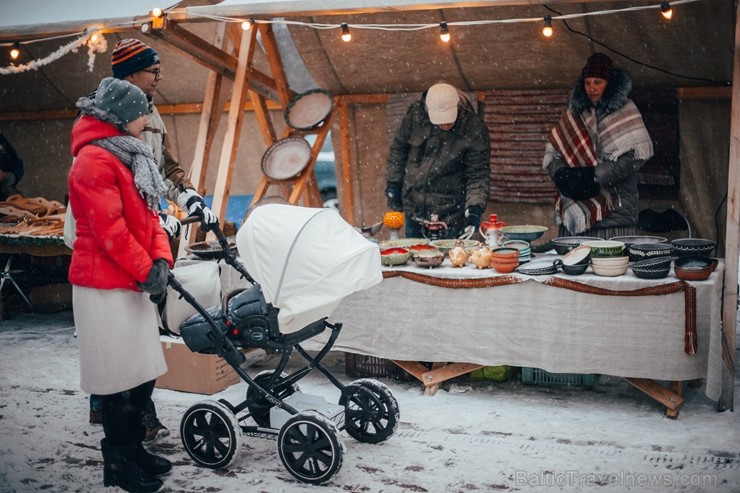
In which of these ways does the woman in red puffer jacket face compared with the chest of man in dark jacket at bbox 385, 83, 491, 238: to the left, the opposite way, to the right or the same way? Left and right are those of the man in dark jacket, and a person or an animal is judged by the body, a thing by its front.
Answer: to the left

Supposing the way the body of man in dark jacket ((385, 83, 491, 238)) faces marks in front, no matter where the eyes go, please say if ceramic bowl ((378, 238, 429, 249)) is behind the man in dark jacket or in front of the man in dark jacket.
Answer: in front

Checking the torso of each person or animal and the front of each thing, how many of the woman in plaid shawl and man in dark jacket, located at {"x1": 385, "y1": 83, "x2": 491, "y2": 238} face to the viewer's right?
0

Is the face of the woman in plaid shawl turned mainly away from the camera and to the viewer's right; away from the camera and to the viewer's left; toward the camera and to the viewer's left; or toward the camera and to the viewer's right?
toward the camera and to the viewer's left

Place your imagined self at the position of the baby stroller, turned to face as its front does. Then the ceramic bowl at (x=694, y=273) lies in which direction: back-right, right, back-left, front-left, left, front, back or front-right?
front-left

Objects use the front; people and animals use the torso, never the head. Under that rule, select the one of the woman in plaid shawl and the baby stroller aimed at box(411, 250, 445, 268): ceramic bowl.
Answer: the woman in plaid shawl

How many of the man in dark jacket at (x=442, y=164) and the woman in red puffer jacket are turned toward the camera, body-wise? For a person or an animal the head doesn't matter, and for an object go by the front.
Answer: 1

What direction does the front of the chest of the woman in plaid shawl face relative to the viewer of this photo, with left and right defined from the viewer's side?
facing the viewer and to the left of the viewer

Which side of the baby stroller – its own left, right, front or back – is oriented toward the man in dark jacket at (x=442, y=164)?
left

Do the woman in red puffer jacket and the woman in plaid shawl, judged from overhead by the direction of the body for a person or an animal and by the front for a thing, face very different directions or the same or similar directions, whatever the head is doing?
very different directions

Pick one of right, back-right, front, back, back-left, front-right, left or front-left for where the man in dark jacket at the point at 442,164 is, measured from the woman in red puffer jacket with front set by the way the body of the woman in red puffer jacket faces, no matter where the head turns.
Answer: front-left

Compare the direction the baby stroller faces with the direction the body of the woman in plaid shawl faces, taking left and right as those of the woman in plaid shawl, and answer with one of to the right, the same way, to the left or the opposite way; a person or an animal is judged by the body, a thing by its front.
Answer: to the left

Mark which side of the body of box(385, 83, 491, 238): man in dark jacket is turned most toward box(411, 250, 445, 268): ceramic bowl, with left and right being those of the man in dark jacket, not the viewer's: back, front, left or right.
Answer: front

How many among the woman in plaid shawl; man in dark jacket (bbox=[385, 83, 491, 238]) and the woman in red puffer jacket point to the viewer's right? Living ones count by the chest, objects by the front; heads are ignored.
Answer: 1

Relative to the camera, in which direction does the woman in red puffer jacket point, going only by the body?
to the viewer's right

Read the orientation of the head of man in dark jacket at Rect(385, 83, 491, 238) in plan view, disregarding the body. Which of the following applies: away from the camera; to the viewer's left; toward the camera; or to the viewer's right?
toward the camera

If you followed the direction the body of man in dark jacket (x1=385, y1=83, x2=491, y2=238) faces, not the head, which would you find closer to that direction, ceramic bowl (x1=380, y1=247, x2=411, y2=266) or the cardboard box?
the ceramic bowl

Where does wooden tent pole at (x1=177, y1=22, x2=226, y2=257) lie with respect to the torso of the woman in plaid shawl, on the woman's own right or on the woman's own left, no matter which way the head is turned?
on the woman's own right

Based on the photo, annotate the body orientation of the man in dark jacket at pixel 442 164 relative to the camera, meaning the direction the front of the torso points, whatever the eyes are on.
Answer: toward the camera

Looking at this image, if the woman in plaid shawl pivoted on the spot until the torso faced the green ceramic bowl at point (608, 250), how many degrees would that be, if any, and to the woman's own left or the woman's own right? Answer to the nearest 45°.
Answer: approximately 45° to the woman's own left

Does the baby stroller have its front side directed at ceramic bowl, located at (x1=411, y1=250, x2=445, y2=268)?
no
